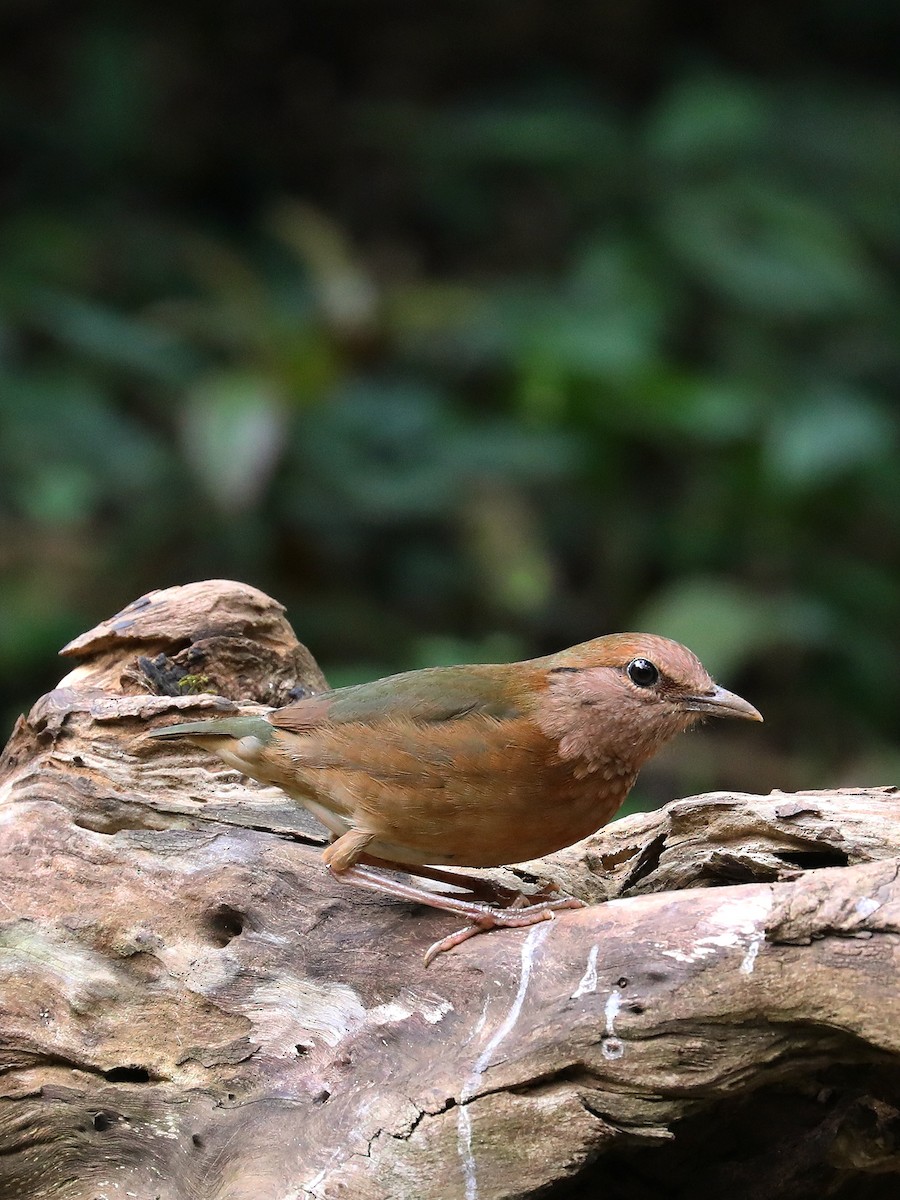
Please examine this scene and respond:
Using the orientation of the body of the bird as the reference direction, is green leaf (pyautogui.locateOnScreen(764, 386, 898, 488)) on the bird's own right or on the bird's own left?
on the bird's own left

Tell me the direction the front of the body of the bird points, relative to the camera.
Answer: to the viewer's right

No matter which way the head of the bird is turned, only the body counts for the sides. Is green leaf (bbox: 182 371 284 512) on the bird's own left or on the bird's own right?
on the bird's own left
